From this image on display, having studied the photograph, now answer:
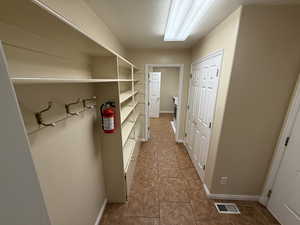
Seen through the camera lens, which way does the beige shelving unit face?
facing the viewer and to the right of the viewer

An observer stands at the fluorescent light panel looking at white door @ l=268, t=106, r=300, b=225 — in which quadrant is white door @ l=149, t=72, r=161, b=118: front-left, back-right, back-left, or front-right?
back-left

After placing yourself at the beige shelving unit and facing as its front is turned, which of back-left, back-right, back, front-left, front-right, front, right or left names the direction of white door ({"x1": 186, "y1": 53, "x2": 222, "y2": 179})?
front-left

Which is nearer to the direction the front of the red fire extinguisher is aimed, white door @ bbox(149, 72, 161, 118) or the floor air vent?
the floor air vent

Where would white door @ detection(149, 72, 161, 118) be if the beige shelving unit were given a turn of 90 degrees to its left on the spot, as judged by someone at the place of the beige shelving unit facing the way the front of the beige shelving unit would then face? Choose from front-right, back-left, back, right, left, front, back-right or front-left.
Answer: front

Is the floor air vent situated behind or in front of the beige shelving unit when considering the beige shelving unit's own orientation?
in front

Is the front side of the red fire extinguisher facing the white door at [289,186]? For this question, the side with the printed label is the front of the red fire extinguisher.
no
